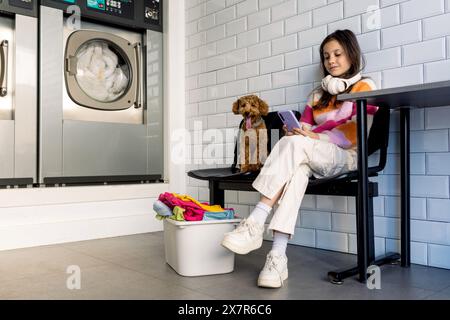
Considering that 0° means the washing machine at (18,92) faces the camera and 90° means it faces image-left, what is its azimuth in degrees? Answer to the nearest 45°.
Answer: approximately 0°

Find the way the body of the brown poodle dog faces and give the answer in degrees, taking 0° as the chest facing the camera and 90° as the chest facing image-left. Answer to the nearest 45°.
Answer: approximately 0°

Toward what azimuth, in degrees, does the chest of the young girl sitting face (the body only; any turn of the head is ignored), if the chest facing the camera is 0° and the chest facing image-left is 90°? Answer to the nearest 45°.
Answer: approximately 45°

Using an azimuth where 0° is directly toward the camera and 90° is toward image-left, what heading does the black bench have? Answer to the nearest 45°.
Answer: approximately 45°

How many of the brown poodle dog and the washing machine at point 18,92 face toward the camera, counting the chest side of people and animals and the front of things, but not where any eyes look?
2

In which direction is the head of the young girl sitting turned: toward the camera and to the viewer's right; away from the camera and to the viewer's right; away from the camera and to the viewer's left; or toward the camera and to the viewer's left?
toward the camera and to the viewer's left

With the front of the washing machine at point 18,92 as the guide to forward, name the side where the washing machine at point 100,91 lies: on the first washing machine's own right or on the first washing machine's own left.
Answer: on the first washing machine's own left

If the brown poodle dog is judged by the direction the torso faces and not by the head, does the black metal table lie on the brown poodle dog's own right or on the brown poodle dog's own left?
on the brown poodle dog's own left

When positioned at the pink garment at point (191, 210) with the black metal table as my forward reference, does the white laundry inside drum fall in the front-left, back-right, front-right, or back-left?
back-left

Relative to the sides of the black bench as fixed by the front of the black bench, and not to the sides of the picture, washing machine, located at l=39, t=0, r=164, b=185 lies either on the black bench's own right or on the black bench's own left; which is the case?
on the black bench's own right

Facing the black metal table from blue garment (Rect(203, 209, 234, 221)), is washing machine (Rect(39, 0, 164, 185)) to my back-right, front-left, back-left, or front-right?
back-left

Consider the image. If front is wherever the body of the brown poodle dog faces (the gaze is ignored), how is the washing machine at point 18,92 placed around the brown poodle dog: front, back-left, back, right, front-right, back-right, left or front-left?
right

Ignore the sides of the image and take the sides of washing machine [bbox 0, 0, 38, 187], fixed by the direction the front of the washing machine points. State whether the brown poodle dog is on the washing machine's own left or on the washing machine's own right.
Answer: on the washing machine's own left
